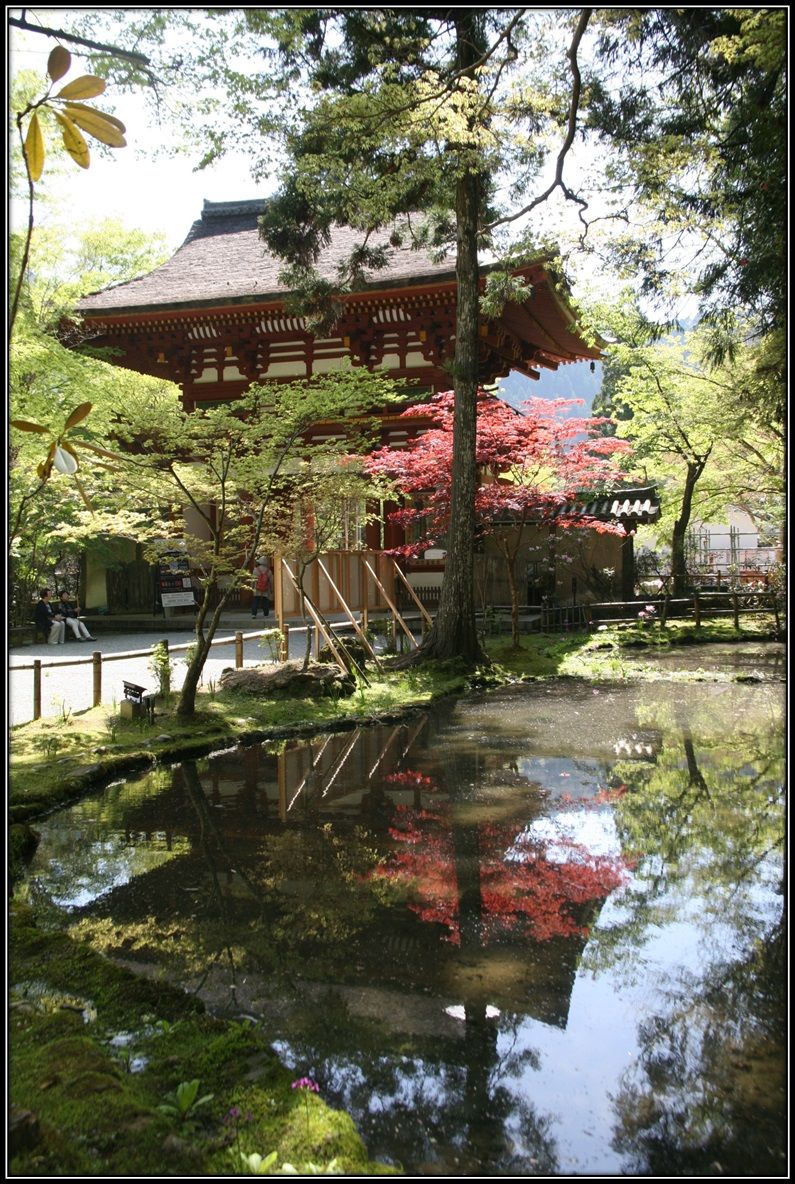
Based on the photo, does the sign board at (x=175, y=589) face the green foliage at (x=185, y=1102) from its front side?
yes

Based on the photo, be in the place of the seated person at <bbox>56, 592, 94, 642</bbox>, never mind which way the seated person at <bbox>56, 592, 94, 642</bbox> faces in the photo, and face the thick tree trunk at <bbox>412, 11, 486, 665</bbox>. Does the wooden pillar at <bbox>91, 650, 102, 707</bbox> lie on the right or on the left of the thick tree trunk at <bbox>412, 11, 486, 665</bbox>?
right

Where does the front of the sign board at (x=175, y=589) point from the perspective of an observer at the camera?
facing the viewer

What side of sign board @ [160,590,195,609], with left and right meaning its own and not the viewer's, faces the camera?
front

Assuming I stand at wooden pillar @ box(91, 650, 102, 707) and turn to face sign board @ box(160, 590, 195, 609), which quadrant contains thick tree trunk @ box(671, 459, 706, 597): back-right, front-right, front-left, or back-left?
front-right

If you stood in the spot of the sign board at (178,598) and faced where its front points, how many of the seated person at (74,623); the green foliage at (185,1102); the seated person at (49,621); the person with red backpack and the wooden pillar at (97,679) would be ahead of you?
2

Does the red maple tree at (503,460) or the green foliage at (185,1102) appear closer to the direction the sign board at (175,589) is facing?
the green foliage

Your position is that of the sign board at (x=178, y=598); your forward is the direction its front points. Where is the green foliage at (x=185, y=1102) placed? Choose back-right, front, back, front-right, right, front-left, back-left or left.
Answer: front

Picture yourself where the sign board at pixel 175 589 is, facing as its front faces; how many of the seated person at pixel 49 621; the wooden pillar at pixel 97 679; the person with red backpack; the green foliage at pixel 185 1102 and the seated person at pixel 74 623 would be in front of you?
2

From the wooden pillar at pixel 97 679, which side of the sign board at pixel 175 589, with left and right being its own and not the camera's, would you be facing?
front
